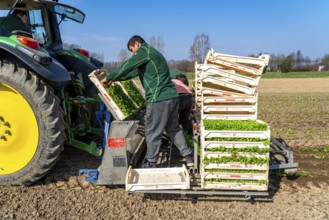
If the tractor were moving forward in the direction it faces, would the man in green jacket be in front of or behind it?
behind

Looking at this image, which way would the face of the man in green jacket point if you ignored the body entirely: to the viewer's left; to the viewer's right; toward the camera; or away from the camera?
to the viewer's left

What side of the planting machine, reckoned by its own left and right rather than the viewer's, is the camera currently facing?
left

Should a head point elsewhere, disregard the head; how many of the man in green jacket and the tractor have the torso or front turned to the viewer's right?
0

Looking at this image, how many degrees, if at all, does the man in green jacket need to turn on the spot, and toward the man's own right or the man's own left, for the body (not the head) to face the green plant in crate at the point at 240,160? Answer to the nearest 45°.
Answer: approximately 135° to the man's own left

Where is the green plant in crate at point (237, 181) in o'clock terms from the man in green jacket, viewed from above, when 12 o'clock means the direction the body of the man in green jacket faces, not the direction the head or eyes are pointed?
The green plant in crate is roughly at 7 o'clock from the man in green jacket.

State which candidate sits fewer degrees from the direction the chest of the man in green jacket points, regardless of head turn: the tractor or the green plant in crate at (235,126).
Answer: the tractor

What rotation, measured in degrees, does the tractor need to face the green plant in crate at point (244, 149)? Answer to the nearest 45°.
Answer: approximately 180°

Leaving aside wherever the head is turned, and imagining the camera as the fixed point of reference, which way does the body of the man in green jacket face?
to the viewer's left

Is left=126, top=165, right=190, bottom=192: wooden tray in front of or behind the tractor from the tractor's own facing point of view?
behind

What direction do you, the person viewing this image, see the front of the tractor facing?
facing away from the viewer and to the left of the viewer

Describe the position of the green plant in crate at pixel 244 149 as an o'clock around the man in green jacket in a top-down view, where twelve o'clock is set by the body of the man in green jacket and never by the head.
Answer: The green plant in crate is roughly at 7 o'clock from the man in green jacket.
